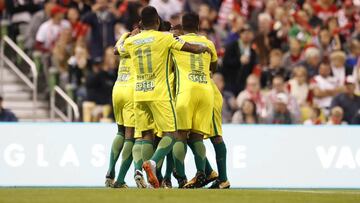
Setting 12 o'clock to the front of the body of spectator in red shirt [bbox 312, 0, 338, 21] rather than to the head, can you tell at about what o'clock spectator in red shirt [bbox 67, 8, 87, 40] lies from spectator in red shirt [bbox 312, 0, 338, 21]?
spectator in red shirt [bbox 67, 8, 87, 40] is roughly at 2 o'clock from spectator in red shirt [bbox 312, 0, 338, 21].

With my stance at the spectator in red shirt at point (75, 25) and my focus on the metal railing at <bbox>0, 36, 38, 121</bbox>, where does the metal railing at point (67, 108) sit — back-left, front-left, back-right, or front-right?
front-left

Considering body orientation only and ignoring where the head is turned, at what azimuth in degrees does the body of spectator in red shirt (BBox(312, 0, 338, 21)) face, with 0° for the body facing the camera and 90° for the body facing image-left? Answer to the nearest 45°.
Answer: approximately 0°

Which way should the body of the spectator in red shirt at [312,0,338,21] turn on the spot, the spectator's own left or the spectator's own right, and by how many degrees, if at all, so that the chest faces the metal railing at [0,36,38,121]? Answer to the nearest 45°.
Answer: approximately 45° to the spectator's own right

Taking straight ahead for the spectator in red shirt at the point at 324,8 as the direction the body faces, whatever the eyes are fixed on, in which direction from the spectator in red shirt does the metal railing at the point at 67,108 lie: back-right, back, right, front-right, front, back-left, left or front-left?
front-right
